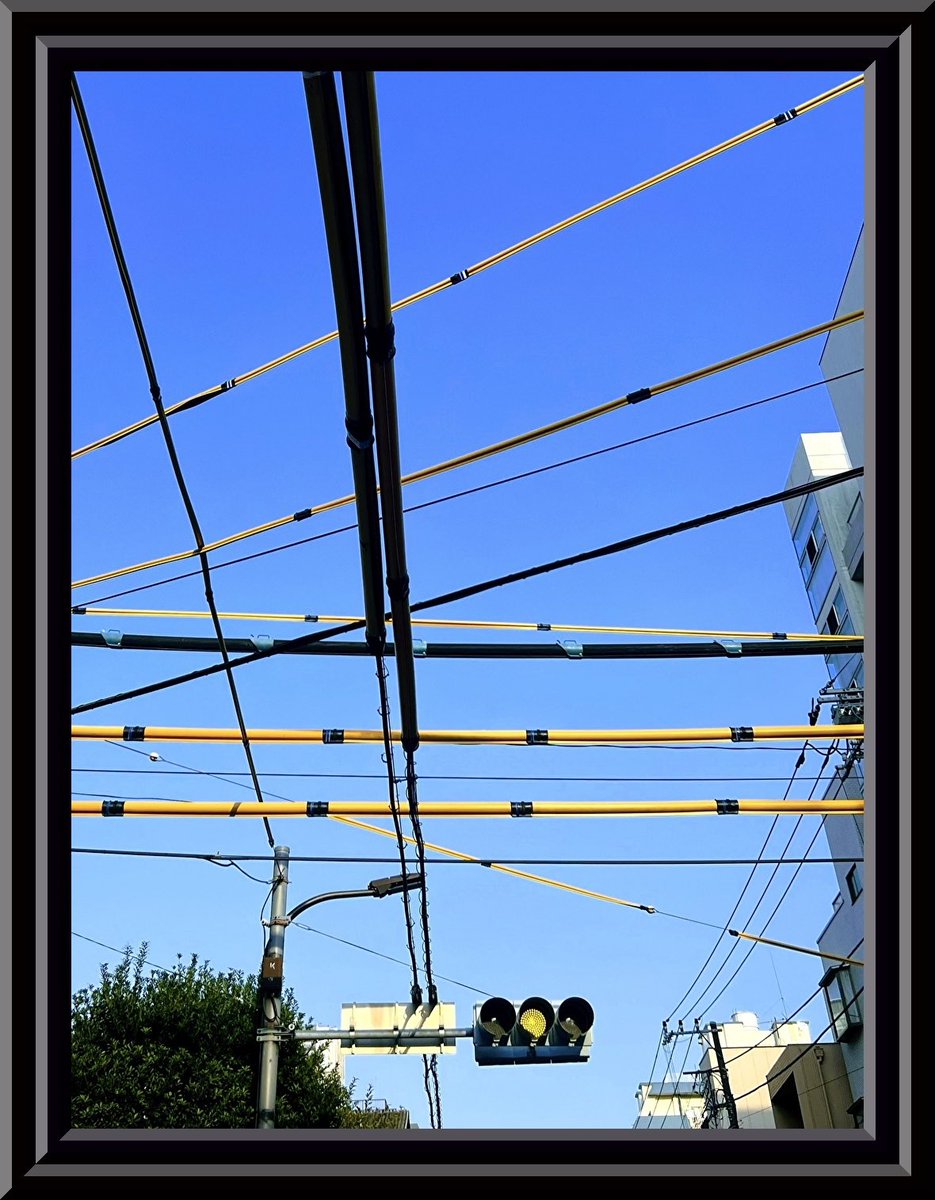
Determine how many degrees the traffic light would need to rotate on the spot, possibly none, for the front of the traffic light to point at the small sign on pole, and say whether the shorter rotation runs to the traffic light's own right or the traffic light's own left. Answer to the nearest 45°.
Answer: approximately 135° to the traffic light's own right

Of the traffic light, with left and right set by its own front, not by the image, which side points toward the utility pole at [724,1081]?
back

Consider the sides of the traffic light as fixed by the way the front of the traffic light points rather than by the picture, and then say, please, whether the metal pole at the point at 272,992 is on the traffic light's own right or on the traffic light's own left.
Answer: on the traffic light's own right

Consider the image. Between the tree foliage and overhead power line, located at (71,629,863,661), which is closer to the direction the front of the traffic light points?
the overhead power line

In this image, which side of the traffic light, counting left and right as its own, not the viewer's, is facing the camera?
front

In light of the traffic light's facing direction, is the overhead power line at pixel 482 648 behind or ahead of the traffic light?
ahead

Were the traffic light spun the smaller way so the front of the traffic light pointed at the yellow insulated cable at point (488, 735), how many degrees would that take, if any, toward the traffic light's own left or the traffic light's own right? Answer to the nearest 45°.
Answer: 0° — it already faces it

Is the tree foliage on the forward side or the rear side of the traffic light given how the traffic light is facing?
on the rear side

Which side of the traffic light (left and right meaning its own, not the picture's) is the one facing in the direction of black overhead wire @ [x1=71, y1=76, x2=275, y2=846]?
front

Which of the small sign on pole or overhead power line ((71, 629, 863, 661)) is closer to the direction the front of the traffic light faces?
the overhead power line
